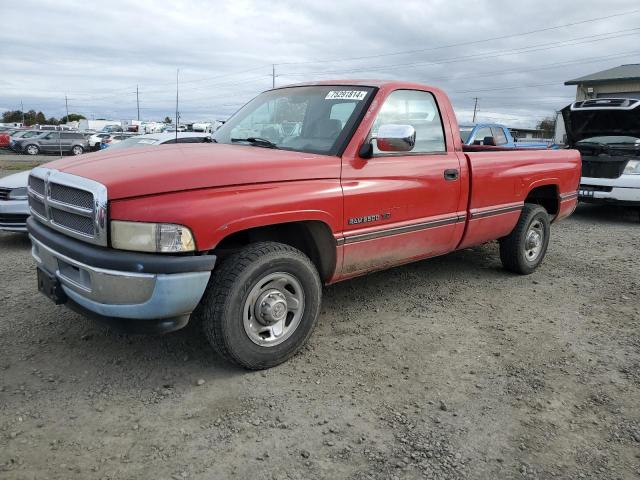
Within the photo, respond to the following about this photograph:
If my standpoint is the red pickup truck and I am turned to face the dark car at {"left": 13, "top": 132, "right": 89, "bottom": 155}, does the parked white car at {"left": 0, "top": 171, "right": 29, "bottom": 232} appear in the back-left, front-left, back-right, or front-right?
front-left

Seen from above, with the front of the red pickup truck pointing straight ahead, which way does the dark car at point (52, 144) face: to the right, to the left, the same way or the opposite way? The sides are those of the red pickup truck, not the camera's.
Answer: the same way

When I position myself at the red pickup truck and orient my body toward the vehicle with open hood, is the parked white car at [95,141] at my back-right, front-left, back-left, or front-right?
front-left

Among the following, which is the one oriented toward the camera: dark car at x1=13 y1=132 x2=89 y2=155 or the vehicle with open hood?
the vehicle with open hood

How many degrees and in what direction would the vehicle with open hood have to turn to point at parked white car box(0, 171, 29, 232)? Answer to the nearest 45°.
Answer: approximately 45° to its right

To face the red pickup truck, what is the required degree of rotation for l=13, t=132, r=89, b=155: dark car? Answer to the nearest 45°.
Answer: approximately 90° to its left

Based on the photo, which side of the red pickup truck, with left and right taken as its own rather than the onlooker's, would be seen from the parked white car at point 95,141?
right

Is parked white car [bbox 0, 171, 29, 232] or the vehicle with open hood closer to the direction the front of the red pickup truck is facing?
the parked white car

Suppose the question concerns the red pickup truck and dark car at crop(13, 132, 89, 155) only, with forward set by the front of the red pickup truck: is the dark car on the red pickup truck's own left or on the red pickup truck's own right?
on the red pickup truck's own right

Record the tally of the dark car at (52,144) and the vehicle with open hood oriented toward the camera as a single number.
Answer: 1

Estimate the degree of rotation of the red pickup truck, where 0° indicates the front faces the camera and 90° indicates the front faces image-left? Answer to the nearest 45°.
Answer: approximately 45°

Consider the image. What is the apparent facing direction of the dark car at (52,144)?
to the viewer's left

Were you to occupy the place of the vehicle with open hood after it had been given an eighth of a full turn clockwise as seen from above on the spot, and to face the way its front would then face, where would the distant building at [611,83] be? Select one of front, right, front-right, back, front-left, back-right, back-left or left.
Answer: back-right

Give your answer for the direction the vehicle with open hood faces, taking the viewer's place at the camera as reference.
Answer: facing the viewer
